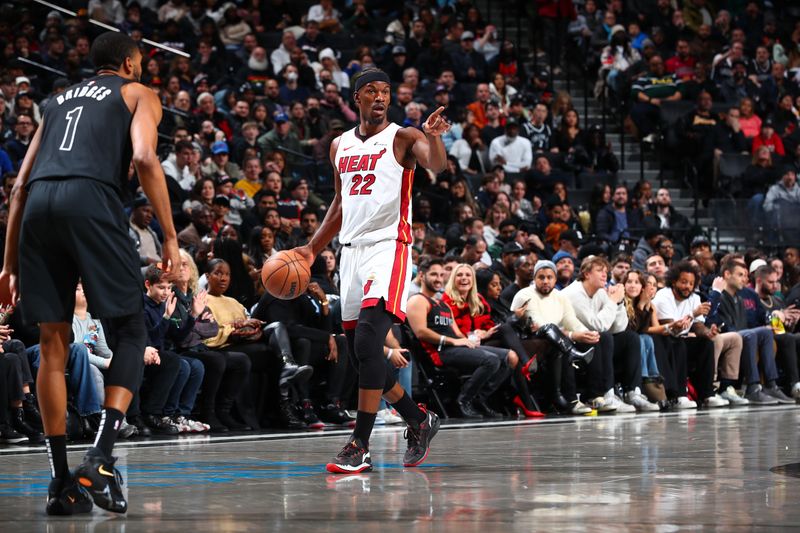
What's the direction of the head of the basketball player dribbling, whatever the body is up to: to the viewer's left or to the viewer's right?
to the viewer's right

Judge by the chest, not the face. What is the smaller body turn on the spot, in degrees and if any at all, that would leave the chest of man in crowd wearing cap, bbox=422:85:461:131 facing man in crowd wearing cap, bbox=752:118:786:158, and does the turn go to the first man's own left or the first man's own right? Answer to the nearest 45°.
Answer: approximately 90° to the first man's own left

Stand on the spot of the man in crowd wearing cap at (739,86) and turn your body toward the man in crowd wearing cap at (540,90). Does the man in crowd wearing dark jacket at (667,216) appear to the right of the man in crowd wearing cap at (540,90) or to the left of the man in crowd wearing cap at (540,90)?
left

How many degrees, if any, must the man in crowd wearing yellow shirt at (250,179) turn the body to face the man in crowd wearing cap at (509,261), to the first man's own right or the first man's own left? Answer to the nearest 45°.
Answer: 0° — they already face them
